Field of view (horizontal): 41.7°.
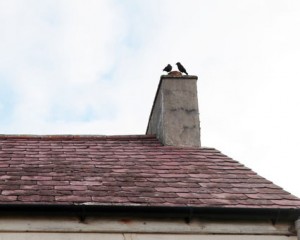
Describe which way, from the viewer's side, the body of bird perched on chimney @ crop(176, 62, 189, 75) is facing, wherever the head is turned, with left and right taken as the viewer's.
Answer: facing to the left of the viewer
